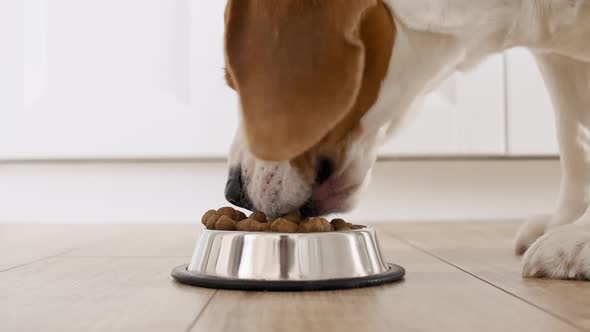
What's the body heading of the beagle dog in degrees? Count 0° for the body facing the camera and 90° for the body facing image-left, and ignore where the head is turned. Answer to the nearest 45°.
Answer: approximately 90°
